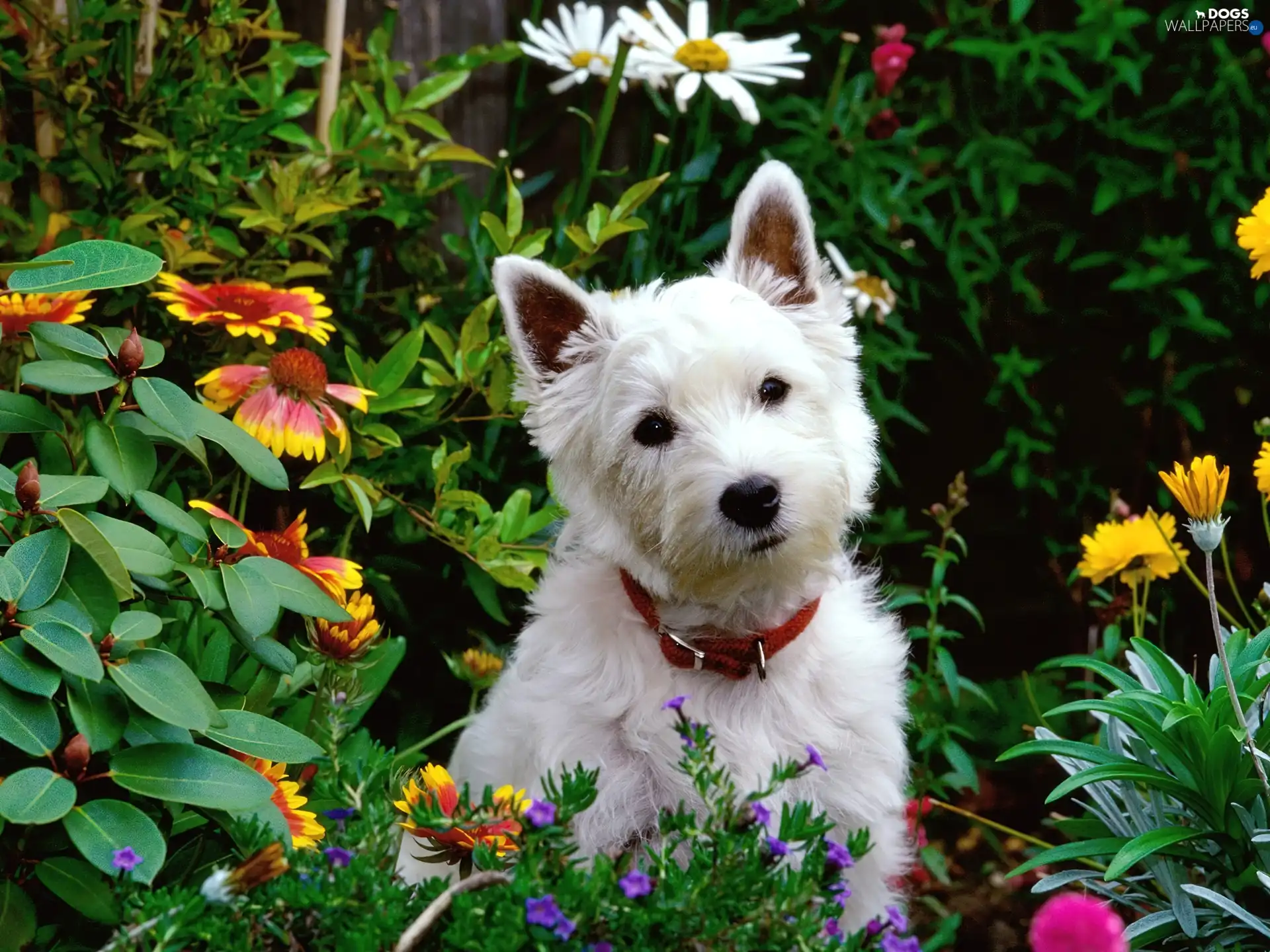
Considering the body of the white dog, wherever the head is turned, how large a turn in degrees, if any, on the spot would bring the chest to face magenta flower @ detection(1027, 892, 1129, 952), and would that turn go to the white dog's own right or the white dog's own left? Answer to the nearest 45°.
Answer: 0° — it already faces it

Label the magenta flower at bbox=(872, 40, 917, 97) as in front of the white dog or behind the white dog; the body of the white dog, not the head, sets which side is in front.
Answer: behind

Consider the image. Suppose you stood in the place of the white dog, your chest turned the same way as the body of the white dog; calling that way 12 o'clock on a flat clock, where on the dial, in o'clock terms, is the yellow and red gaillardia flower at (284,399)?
The yellow and red gaillardia flower is roughly at 3 o'clock from the white dog.

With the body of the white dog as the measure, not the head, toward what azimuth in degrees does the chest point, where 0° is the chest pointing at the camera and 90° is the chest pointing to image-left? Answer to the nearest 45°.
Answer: approximately 0°

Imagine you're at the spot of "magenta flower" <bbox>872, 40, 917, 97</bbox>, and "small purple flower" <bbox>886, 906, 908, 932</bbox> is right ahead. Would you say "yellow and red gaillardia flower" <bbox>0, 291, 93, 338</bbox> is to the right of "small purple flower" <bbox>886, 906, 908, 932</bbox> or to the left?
right

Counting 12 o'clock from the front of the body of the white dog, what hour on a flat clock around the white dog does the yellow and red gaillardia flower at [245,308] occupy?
The yellow and red gaillardia flower is roughly at 3 o'clock from the white dog.

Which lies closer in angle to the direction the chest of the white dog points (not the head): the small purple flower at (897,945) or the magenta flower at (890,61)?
the small purple flower

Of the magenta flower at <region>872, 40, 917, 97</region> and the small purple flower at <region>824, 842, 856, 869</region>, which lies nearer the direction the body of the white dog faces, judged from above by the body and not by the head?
the small purple flower

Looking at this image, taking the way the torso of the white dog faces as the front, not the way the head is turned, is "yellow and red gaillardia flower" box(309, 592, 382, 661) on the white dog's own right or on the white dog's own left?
on the white dog's own right

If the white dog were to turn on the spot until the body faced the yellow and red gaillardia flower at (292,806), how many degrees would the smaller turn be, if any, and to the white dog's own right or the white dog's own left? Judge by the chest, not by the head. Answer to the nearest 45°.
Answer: approximately 45° to the white dog's own right
